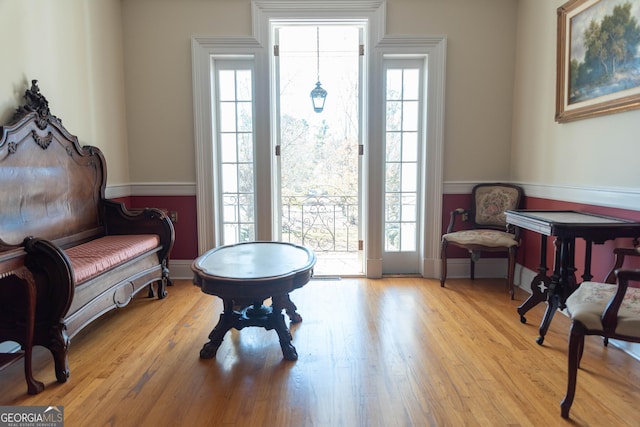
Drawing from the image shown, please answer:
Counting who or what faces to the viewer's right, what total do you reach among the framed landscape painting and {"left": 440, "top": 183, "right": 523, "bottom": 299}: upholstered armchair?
0

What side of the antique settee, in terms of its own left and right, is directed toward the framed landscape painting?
front

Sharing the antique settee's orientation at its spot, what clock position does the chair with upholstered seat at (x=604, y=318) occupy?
The chair with upholstered seat is roughly at 12 o'clock from the antique settee.

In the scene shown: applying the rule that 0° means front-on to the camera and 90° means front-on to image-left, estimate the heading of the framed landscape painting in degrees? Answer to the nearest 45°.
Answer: approximately 45°

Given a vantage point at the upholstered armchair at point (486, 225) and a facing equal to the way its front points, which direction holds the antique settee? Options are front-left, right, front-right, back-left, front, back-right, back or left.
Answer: front

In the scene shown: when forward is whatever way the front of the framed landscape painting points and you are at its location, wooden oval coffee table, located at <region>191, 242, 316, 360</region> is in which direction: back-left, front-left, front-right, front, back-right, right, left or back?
front

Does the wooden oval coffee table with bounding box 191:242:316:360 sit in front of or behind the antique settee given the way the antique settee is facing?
in front

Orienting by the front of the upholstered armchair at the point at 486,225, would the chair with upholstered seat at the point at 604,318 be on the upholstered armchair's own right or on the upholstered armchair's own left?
on the upholstered armchair's own left

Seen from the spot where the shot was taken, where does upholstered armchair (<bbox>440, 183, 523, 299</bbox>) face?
facing the viewer and to the left of the viewer

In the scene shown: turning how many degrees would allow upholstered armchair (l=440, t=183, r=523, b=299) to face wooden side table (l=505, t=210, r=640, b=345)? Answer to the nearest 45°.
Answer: approximately 45° to its left

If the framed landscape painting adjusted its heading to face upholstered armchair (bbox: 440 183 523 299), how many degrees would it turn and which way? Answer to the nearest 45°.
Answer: approximately 90° to its right

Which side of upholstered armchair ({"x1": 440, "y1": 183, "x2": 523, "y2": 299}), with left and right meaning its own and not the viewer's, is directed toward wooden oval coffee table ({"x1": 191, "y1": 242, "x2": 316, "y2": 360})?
front

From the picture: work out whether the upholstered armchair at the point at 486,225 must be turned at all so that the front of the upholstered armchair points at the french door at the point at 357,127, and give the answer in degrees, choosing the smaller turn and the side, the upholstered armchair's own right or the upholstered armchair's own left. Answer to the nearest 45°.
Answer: approximately 45° to the upholstered armchair's own right
